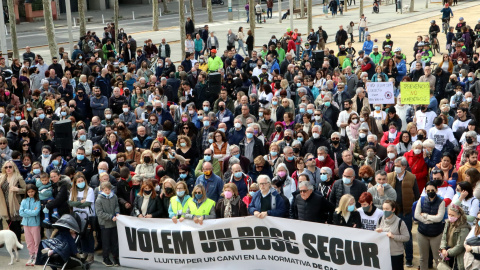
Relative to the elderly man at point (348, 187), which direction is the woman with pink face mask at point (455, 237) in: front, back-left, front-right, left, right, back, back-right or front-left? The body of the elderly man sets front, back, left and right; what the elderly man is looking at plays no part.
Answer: front-left

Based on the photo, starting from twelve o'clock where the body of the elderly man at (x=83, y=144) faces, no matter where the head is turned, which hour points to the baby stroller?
The baby stroller is roughly at 12 o'clock from the elderly man.

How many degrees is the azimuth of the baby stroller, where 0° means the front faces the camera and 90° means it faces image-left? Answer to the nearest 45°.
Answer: approximately 45°

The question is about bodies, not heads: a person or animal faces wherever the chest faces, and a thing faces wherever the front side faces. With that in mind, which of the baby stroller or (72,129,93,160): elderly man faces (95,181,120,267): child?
the elderly man

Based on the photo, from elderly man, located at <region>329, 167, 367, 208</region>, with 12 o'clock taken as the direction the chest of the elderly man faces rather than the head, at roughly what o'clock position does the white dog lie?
The white dog is roughly at 3 o'clock from the elderly man.

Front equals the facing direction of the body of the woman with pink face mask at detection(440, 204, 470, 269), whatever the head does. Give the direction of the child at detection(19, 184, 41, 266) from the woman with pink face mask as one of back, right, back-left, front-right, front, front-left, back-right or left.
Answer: front-right

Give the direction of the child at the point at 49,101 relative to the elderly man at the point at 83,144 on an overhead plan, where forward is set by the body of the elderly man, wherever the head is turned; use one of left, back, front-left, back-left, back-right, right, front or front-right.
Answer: back

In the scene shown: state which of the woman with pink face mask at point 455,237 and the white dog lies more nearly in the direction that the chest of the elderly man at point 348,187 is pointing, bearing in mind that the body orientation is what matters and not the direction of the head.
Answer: the woman with pink face mask

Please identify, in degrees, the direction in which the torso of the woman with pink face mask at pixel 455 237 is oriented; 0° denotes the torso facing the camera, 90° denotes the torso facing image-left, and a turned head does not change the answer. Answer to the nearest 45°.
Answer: approximately 45°

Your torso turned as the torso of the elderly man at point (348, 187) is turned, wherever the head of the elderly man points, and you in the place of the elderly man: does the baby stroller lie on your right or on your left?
on your right

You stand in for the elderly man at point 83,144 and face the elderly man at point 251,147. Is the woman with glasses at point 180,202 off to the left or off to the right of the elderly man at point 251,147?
right

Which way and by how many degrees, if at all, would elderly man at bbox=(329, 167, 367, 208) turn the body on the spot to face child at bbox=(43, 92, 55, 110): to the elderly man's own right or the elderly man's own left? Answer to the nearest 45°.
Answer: approximately 135° to the elderly man's own right

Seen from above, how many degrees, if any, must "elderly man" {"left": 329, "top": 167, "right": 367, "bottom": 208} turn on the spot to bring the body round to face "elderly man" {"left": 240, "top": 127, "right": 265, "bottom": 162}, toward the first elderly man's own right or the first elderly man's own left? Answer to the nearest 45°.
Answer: approximately 135° to the first elderly man's own right
